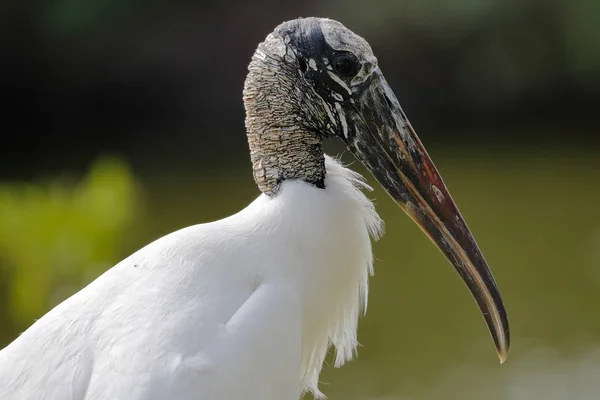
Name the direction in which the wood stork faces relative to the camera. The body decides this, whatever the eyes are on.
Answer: to the viewer's right
